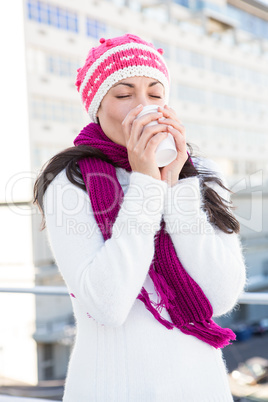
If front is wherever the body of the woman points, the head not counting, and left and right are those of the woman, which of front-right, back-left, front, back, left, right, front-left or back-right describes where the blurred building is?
back-left

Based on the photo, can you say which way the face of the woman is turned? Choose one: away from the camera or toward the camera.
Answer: toward the camera

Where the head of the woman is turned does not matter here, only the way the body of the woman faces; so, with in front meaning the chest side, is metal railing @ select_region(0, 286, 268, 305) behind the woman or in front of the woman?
behind

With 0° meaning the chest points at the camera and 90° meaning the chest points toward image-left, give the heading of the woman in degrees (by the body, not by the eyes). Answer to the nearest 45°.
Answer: approximately 315°
